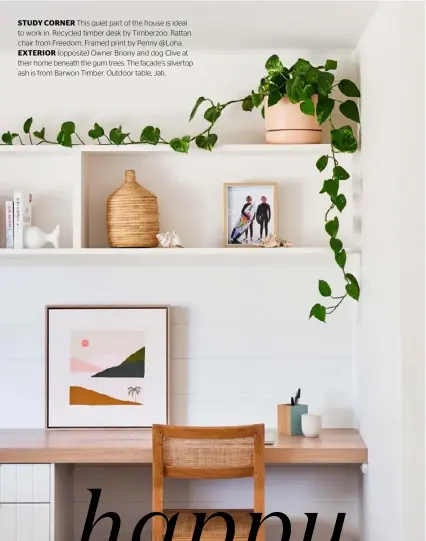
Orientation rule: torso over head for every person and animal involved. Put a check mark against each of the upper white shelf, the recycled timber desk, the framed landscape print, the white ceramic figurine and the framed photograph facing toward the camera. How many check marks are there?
4

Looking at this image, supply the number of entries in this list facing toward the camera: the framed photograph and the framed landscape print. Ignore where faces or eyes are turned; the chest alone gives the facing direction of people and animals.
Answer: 2

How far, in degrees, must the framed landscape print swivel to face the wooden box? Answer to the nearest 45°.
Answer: approximately 90° to its left

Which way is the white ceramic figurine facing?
to the viewer's left

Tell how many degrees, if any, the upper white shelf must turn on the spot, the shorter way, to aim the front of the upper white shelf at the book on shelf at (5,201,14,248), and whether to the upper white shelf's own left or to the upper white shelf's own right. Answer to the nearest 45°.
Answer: approximately 90° to the upper white shelf's own right

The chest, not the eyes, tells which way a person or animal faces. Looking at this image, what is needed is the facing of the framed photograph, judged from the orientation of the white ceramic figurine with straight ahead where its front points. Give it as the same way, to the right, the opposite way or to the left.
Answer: to the left

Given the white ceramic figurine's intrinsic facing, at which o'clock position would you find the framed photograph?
The framed photograph is roughly at 6 o'clock from the white ceramic figurine.

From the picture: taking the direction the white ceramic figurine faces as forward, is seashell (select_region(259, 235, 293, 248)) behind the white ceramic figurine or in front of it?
behind
